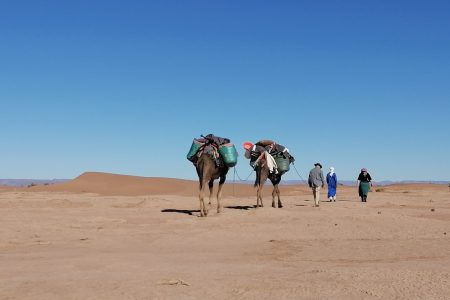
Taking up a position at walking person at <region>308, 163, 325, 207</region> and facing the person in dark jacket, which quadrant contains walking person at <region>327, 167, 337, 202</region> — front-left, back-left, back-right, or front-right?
front-left

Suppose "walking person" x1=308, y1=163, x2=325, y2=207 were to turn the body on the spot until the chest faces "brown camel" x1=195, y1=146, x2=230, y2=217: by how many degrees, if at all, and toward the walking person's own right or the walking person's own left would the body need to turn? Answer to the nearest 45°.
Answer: approximately 135° to the walking person's own left

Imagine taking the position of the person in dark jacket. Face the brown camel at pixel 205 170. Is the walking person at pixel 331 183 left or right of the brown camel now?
right

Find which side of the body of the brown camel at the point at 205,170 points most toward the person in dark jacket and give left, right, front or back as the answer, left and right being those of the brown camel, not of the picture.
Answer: front

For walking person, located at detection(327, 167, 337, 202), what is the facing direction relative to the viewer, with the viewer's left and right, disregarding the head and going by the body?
facing away from the viewer

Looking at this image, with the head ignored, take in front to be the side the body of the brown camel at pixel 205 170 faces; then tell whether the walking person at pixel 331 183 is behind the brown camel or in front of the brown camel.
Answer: in front

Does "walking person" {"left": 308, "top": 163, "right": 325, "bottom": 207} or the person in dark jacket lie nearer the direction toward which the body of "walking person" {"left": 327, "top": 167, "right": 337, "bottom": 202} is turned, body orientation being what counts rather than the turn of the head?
the person in dark jacket

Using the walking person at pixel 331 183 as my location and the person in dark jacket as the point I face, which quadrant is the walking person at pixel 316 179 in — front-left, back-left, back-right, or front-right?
back-right

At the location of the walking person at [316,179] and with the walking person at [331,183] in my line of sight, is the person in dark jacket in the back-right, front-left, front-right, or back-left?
front-right

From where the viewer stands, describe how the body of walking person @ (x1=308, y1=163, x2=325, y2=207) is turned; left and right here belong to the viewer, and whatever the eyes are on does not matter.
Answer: facing away from the viewer

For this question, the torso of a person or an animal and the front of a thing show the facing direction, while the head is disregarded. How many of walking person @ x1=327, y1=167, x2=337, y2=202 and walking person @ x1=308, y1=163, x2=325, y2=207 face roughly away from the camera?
2

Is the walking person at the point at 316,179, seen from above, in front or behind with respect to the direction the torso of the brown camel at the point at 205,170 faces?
in front

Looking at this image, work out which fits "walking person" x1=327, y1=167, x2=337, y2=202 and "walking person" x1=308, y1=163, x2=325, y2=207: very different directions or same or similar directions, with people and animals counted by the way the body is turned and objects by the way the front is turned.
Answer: same or similar directions

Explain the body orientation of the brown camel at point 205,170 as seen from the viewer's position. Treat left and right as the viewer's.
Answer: facing away from the viewer and to the right of the viewer

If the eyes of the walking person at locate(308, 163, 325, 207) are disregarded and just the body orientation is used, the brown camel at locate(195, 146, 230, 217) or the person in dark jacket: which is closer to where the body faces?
the person in dark jacket
